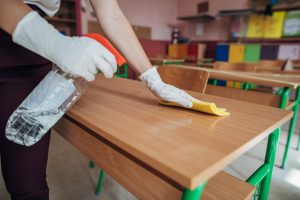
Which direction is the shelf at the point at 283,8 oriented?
toward the camera

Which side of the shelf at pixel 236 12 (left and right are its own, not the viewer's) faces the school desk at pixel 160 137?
front

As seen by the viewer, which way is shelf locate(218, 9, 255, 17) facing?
toward the camera
